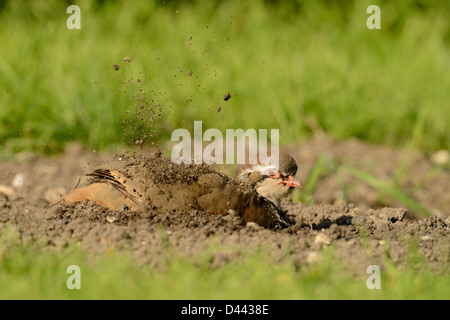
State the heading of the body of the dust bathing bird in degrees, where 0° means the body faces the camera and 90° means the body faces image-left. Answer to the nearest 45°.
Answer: approximately 270°
